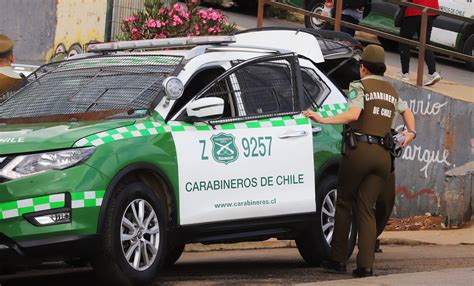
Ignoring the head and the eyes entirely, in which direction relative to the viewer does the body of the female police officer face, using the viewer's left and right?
facing away from the viewer and to the left of the viewer

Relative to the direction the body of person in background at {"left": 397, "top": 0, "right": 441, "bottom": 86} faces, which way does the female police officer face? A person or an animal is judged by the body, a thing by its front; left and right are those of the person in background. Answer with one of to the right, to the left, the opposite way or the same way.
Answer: to the right

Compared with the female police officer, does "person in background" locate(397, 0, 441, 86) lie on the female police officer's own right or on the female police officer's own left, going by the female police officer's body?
on the female police officer's own right

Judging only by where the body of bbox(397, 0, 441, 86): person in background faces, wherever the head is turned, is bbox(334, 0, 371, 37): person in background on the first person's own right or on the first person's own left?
on the first person's own right

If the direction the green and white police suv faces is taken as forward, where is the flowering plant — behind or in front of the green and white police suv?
behind

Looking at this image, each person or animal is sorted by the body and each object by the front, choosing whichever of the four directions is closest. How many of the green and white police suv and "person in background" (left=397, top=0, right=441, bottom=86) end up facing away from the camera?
0

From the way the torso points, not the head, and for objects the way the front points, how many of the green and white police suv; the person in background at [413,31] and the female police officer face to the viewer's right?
0

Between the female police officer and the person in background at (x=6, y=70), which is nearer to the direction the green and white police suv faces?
the person in background

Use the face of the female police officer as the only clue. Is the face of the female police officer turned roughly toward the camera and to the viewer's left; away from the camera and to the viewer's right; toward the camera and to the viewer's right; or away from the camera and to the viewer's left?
away from the camera and to the viewer's left

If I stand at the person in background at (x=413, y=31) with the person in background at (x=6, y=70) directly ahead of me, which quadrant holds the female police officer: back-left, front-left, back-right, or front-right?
front-left

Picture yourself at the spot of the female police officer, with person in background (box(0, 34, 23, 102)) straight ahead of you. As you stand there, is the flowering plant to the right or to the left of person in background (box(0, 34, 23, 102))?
right

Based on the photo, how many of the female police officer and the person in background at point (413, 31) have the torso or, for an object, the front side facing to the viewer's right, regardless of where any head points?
0
